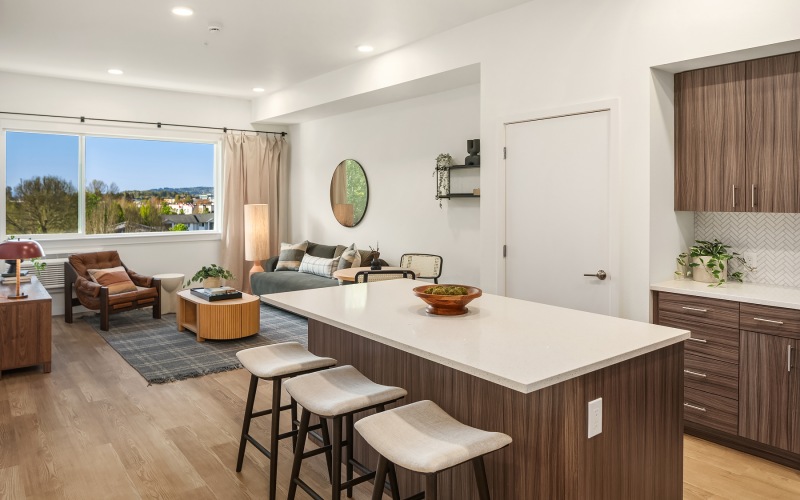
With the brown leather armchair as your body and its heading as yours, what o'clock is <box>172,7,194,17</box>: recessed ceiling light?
The recessed ceiling light is roughly at 1 o'clock from the brown leather armchair.

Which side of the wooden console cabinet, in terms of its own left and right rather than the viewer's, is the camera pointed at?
right

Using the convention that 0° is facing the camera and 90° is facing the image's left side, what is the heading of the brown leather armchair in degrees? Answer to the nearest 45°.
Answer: approximately 315°

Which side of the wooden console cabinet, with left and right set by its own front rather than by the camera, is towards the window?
left

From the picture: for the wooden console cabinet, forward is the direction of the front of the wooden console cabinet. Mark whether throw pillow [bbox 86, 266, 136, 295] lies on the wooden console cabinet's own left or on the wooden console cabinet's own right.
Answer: on the wooden console cabinet's own left

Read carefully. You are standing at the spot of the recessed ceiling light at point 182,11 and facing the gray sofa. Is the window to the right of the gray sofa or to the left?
left

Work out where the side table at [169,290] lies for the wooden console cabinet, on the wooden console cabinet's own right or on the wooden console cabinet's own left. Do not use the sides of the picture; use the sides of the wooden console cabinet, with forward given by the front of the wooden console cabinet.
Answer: on the wooden console cabinet's own left
